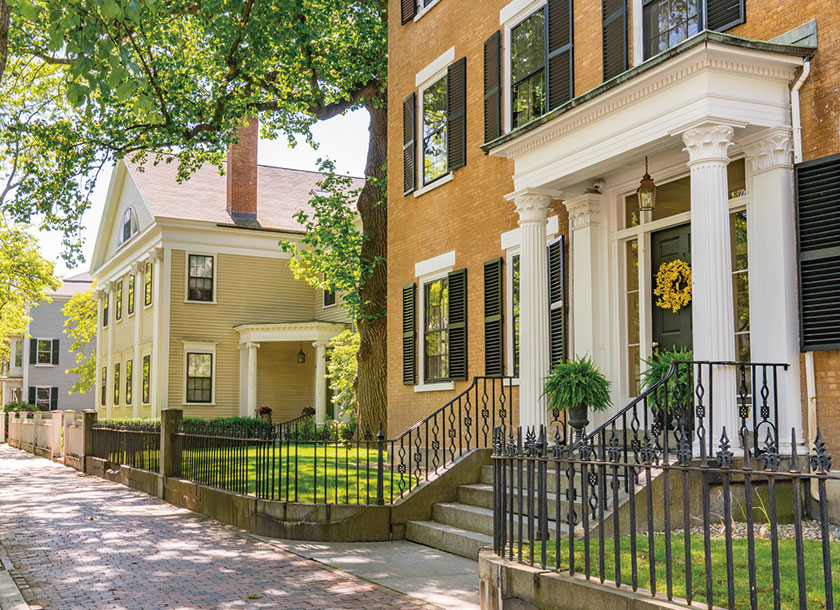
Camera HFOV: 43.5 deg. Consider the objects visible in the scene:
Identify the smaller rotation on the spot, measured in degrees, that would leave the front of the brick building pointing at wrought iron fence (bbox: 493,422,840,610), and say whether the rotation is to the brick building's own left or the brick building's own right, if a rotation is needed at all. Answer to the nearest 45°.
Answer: approximately 45° to the brick building's own left

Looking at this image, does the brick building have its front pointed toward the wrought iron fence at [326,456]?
no

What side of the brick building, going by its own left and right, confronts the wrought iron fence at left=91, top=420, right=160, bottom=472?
right

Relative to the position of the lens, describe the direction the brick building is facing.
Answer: facing the viewer and to the left of the viewer

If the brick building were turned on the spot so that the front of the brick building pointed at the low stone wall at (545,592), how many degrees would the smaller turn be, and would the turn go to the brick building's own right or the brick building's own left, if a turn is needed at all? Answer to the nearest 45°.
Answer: approximately 45° to the brick building's own left
